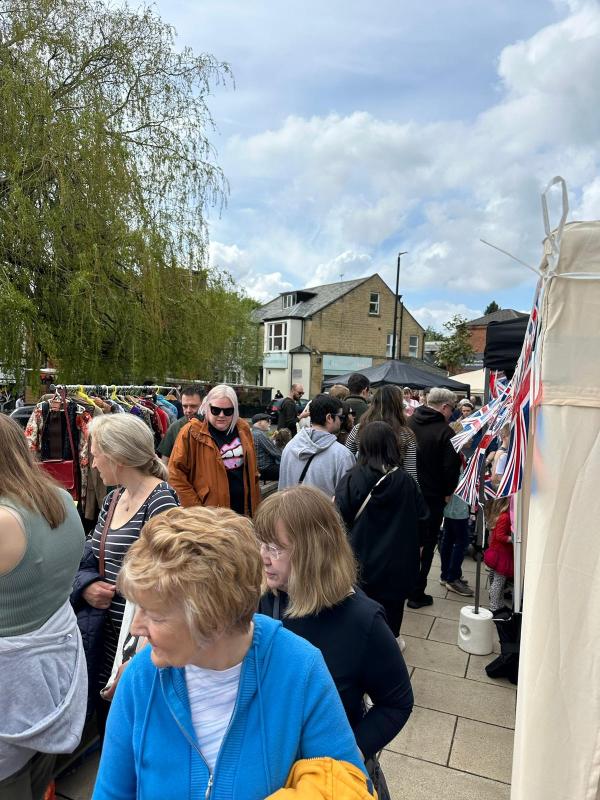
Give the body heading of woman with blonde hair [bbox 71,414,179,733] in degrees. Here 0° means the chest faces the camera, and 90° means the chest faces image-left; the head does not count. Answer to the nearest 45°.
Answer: approximately 45°

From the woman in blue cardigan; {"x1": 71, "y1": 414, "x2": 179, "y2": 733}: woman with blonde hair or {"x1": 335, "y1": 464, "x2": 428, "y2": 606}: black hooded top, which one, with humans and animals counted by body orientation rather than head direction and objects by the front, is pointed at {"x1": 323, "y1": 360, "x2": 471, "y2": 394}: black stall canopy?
the black hooded top

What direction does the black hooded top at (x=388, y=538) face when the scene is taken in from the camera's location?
facing away from the viewer

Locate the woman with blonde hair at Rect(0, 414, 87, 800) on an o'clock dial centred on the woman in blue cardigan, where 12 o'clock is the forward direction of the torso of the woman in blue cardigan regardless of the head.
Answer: The woman with blonde hair is roughly at 3 o'clock from the woman in blue cardigan.

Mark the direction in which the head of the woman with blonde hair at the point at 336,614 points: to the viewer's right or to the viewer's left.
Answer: to the viewer's left

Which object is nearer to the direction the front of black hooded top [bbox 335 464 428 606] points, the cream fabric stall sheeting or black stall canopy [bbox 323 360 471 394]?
the black stall canopy

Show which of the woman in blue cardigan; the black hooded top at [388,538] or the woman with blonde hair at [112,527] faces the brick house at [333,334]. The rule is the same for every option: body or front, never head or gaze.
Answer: the black hooded top

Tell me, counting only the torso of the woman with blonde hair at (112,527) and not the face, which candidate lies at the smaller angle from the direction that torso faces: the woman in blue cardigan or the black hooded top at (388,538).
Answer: the woman in blue cardigan

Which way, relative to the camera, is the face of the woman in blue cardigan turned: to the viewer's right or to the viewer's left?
to the viewer's left

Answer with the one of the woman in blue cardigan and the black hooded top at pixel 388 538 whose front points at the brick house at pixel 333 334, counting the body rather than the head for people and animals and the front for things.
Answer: the black hooded top

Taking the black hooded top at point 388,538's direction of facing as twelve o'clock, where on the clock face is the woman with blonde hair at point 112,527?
The woman with blonde hair is roughly at 8 o'clock from the black hooded top.

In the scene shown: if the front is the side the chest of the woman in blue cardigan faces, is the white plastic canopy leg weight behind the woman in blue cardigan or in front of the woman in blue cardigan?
behind
